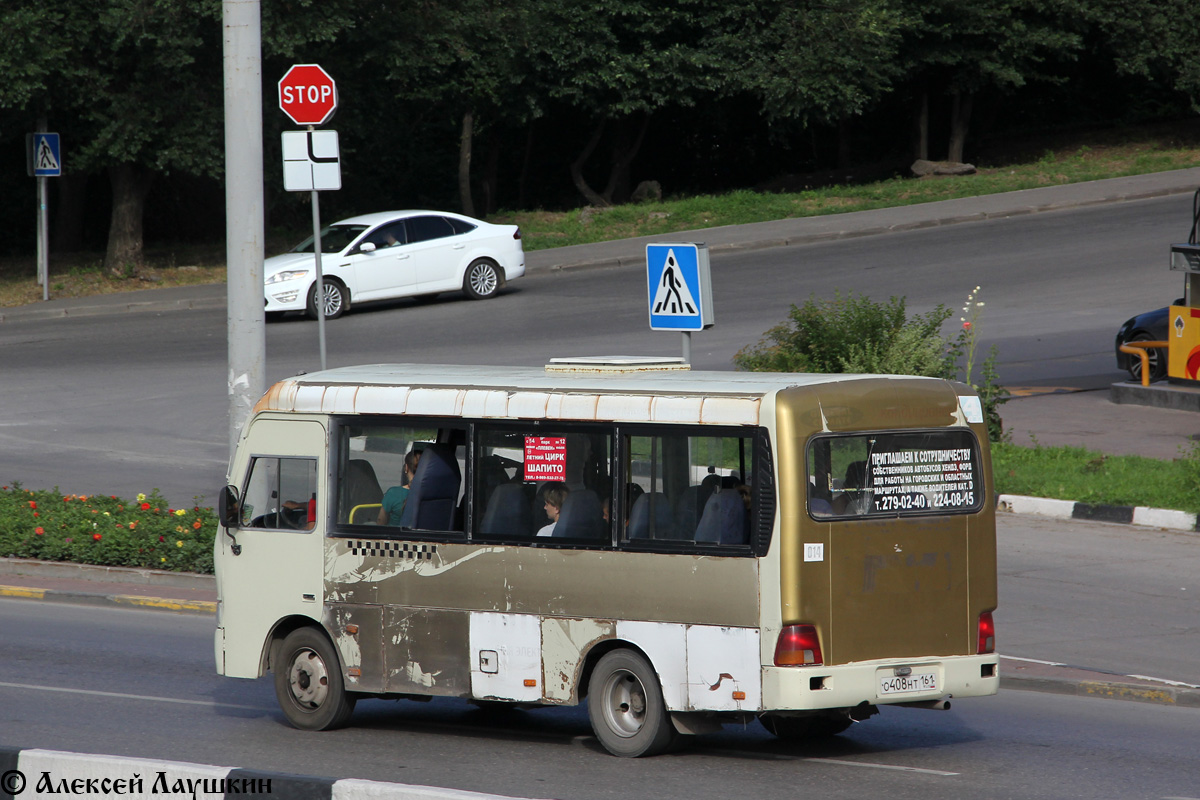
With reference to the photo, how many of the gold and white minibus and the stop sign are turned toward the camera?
1

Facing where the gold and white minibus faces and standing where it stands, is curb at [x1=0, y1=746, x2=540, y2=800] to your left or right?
on your left

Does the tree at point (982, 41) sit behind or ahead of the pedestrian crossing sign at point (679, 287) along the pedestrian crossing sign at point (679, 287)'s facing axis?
behind

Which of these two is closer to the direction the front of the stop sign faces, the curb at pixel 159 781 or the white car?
the curb

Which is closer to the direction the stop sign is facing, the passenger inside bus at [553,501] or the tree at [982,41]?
the passenger inside bus

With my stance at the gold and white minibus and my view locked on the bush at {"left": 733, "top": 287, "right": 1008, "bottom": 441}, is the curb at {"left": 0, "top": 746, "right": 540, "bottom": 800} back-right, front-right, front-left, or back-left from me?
back-left

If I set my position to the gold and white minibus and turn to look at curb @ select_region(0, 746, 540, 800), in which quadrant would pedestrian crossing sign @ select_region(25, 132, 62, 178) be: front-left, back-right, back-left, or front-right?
back-right

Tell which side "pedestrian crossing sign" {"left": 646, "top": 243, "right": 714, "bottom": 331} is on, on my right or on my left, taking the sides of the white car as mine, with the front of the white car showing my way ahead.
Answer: on my left

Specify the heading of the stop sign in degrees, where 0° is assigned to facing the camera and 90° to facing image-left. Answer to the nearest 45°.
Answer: approximately 0°

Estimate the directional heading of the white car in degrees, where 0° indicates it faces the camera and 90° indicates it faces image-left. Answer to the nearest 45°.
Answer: approximately 45°

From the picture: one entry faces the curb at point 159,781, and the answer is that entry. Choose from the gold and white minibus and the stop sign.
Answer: the stop sign
